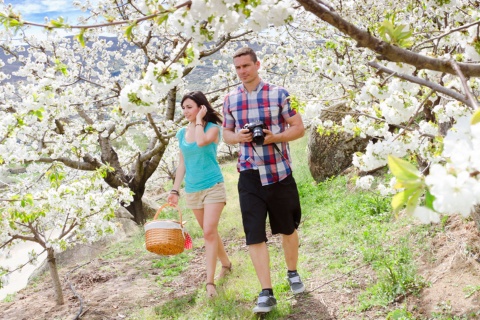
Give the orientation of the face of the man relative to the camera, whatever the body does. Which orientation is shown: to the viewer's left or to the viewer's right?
to the viewer's left

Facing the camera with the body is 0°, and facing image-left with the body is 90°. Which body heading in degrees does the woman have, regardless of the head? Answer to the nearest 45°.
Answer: approximately 45°

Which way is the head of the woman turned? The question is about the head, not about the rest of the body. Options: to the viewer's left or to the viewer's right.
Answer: to the viewer's left

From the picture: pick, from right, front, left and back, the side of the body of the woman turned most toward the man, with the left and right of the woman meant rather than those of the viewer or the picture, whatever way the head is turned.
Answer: left
